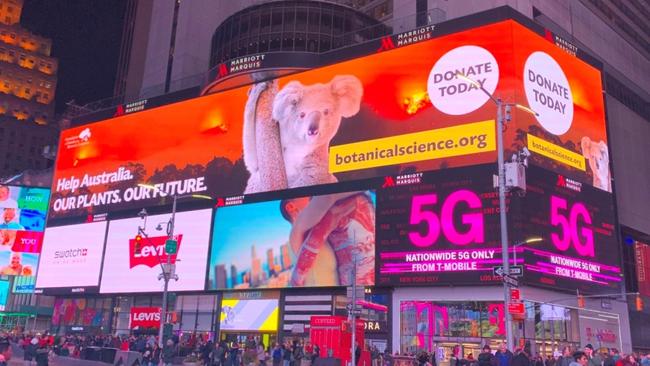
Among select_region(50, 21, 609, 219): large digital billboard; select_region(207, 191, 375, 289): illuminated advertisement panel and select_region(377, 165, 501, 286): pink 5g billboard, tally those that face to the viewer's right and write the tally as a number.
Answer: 0

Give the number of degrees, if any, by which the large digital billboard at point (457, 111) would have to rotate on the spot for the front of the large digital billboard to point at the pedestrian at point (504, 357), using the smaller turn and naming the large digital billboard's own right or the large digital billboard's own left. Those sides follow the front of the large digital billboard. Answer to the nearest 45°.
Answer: approximately 45° to the large digital billboard's own left

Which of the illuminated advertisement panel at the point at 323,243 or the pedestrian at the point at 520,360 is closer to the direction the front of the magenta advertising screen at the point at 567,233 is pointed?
the pedestrian

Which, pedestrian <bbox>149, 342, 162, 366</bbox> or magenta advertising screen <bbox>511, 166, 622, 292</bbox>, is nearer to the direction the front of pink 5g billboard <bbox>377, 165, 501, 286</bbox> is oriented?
the pedestrian

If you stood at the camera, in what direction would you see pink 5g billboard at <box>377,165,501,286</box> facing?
facing the viewer and to the left of the viewer

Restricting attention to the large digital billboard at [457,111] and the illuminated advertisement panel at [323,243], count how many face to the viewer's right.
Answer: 0

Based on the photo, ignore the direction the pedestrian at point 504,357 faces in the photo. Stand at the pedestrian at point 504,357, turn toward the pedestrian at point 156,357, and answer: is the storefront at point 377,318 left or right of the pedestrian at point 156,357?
right

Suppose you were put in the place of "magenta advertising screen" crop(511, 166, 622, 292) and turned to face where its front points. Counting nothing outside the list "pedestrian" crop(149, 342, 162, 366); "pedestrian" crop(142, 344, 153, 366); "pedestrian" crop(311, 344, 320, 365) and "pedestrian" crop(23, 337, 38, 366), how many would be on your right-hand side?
4

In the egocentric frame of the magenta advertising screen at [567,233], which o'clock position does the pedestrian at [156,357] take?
The pedestrian is roughly at 3 o'clock from the magenta advertising screen.

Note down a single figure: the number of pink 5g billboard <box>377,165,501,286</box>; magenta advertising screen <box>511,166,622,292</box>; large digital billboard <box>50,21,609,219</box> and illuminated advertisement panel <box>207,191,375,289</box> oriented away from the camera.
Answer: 0

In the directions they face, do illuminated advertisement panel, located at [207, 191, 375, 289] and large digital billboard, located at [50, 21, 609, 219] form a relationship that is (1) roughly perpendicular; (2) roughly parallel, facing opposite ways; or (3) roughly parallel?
roughly parallel

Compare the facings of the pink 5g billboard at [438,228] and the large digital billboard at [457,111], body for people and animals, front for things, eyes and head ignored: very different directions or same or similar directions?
same or similar directions

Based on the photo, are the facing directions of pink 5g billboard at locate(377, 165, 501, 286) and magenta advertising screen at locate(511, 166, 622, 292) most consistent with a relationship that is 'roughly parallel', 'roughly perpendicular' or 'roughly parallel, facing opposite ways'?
roughly perpendicular
